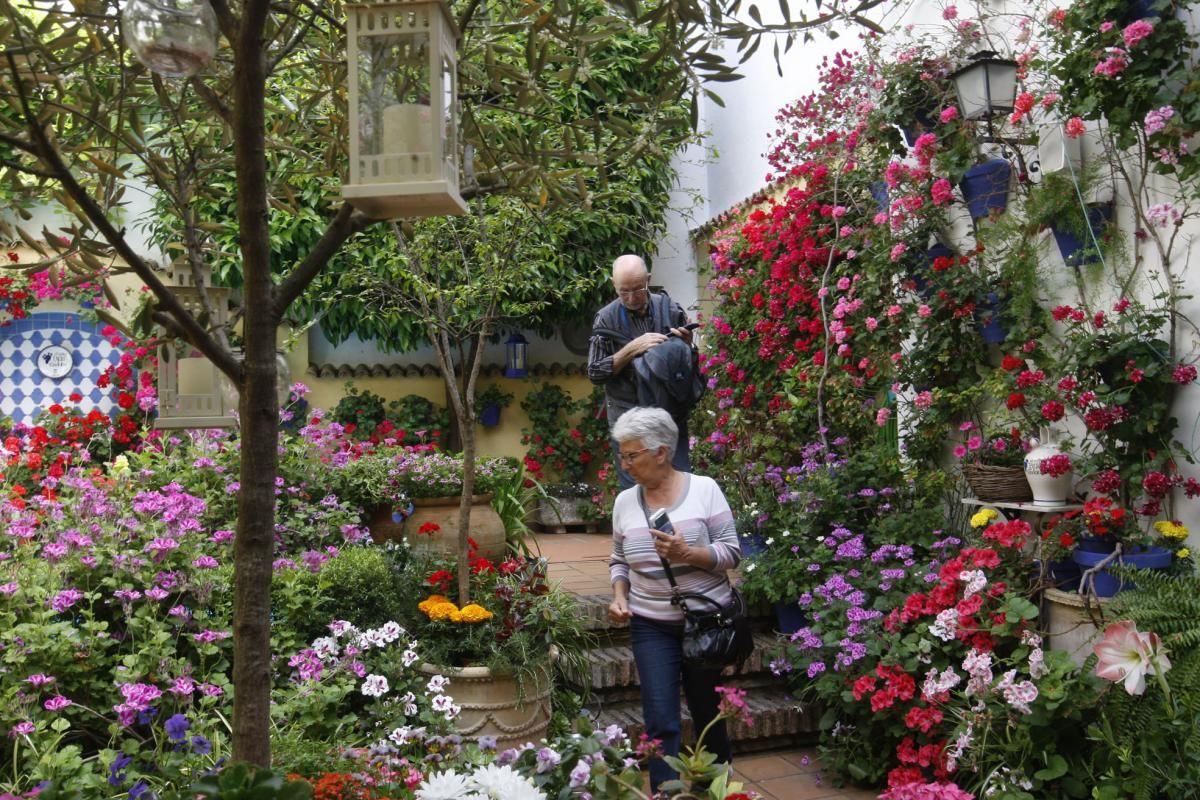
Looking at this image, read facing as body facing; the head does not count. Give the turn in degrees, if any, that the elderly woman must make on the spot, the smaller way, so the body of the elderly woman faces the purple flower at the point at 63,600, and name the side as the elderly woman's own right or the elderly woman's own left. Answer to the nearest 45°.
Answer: approximately 45° to the elderly woman's own right

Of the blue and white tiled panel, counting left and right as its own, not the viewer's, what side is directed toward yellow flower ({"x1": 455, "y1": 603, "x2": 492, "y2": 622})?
front

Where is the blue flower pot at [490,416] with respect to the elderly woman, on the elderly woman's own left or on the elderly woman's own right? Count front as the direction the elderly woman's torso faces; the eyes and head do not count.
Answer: on the elderly woman's own right

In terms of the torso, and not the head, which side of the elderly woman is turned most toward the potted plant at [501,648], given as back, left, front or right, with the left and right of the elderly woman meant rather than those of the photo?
right

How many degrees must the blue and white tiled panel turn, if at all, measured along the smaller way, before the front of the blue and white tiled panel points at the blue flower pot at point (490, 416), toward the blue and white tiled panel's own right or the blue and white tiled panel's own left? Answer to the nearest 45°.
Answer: approximately 90° to the blue and white tiled panel's own left

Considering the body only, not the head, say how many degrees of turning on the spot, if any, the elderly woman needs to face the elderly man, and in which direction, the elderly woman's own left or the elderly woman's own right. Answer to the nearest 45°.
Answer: approximately 135° to the elderly woman's own right

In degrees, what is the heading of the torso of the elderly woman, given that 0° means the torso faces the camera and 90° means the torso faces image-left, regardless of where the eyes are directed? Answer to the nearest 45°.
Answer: approximately 45°

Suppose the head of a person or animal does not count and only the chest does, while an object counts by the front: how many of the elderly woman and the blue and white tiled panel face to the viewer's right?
0

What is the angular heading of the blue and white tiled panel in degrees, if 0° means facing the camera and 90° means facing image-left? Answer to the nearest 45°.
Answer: approximately 0°

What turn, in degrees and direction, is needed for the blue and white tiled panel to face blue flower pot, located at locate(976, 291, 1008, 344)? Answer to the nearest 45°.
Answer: approximately 45° to its left

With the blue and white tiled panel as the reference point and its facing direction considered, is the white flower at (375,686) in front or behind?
in front

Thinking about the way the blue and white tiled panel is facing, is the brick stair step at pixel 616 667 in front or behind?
in front

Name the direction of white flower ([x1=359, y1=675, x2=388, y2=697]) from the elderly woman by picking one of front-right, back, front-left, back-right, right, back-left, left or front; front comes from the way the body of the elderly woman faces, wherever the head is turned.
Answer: front-right

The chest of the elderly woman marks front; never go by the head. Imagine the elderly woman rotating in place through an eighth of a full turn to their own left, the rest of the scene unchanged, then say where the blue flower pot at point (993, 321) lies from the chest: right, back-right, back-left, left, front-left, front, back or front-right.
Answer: back-left

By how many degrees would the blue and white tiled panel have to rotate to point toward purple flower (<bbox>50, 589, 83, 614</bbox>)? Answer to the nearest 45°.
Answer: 0° — it already faces it

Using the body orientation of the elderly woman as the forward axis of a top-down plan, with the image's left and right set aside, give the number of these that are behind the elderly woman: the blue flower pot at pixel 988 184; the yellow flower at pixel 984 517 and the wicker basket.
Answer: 3
